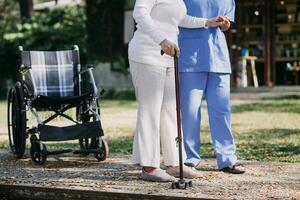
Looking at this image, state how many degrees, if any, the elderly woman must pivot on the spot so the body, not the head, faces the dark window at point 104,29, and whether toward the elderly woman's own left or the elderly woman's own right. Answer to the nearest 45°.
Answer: approximately 135° to the elderly woman's own left

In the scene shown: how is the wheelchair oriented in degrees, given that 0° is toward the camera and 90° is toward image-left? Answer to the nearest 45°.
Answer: approximately 0°

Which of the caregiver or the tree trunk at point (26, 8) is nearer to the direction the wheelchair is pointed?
the caregiver

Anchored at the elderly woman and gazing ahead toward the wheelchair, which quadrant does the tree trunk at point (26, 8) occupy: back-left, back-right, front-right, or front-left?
front-right

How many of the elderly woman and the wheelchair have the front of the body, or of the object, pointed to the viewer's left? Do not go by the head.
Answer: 0

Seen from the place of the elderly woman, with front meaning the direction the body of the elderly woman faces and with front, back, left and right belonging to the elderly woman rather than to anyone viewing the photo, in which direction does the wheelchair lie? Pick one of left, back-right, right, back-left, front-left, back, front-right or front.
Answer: back

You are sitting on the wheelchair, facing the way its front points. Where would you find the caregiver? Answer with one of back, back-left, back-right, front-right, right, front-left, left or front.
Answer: front-left

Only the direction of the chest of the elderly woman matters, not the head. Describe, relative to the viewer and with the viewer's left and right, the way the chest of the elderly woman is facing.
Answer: facing the viewer and to the right of the viewer
